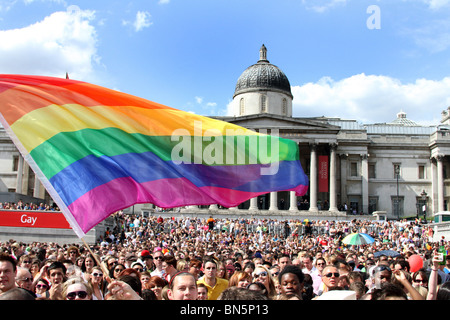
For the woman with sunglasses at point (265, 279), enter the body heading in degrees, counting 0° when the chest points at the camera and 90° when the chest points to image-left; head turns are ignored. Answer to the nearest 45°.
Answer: approximately 45°

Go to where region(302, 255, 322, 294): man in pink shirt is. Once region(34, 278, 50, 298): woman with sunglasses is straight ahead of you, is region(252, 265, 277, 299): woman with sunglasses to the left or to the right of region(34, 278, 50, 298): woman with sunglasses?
left

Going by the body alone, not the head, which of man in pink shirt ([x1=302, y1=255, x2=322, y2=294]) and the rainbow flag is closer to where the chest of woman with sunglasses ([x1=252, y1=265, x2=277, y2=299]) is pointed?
the rainbow flag

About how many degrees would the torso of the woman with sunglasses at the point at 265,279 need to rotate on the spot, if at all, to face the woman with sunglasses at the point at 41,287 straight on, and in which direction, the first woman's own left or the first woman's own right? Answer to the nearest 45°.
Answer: approximately 45° to the first woman's own right

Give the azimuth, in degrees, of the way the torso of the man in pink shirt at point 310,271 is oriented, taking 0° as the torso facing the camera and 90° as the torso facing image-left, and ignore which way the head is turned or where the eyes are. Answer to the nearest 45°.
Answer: approximately 45°
